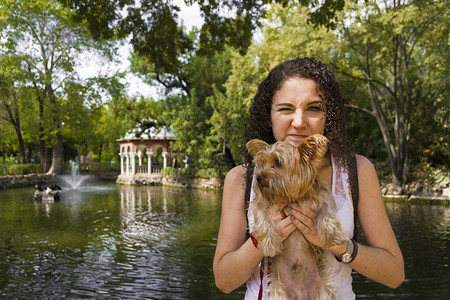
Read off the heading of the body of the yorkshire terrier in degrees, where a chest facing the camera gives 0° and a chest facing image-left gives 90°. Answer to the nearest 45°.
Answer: approximately 0°

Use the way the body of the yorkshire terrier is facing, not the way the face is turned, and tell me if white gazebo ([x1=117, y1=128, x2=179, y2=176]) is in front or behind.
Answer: behind

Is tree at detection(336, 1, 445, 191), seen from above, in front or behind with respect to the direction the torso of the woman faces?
behind

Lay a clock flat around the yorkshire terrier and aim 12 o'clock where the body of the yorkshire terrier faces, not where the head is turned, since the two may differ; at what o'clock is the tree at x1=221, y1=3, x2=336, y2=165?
The tree is roughly at 6 o'clock from the yorkshire terrier.

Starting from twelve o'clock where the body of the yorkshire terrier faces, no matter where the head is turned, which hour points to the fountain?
The fountain is roughly at 5 o'clock from the yorkshire terrier.

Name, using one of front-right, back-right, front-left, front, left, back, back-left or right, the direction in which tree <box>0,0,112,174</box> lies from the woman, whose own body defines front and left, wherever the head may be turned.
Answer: back-right

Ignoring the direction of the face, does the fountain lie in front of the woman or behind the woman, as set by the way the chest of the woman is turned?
behind
